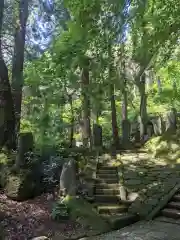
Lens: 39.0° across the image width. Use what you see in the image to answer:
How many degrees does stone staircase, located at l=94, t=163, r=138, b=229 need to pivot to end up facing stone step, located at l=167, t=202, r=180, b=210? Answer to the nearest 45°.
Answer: approximately 90° to its left

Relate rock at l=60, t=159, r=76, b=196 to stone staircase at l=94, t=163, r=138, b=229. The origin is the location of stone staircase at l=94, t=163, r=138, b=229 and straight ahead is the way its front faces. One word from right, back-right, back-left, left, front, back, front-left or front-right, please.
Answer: right

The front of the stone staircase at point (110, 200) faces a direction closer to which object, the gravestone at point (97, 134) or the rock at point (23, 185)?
the rock

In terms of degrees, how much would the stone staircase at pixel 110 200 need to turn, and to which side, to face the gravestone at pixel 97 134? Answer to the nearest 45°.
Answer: approximately 180°

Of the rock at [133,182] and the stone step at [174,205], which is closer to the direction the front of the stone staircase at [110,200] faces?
the stone step

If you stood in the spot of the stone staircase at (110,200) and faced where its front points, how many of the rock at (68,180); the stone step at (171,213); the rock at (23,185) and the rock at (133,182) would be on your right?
2

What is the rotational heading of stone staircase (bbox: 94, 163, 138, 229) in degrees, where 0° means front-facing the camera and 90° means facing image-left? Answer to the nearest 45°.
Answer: approximately 0°

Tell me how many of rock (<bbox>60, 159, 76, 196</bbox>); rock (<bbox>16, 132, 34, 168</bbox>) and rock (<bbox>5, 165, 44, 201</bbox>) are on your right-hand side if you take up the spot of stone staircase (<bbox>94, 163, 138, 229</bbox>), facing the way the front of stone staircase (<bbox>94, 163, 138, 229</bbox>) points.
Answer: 3

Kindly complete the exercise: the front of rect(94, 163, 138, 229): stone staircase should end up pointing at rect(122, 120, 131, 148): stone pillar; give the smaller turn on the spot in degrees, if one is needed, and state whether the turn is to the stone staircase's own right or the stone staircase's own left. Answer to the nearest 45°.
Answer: approximately 180°

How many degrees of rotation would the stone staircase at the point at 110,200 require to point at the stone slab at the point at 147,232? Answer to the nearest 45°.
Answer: approximately 45° to its left

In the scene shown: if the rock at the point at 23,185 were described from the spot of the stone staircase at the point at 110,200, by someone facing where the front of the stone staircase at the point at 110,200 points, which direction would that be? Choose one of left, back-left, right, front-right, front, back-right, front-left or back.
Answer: right
